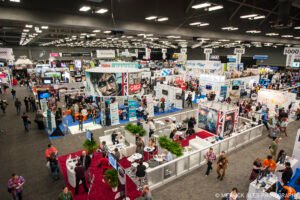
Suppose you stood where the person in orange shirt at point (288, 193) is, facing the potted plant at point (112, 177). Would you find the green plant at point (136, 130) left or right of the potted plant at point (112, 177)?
right

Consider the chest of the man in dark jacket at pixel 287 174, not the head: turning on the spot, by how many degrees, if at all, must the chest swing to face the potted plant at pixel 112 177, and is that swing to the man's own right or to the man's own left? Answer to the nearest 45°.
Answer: approximately 45° to the man's own left

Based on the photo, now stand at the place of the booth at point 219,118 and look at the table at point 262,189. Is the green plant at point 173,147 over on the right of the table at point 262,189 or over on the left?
right

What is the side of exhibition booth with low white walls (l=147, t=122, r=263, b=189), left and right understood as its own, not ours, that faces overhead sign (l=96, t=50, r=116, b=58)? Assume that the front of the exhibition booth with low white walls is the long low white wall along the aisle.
back
